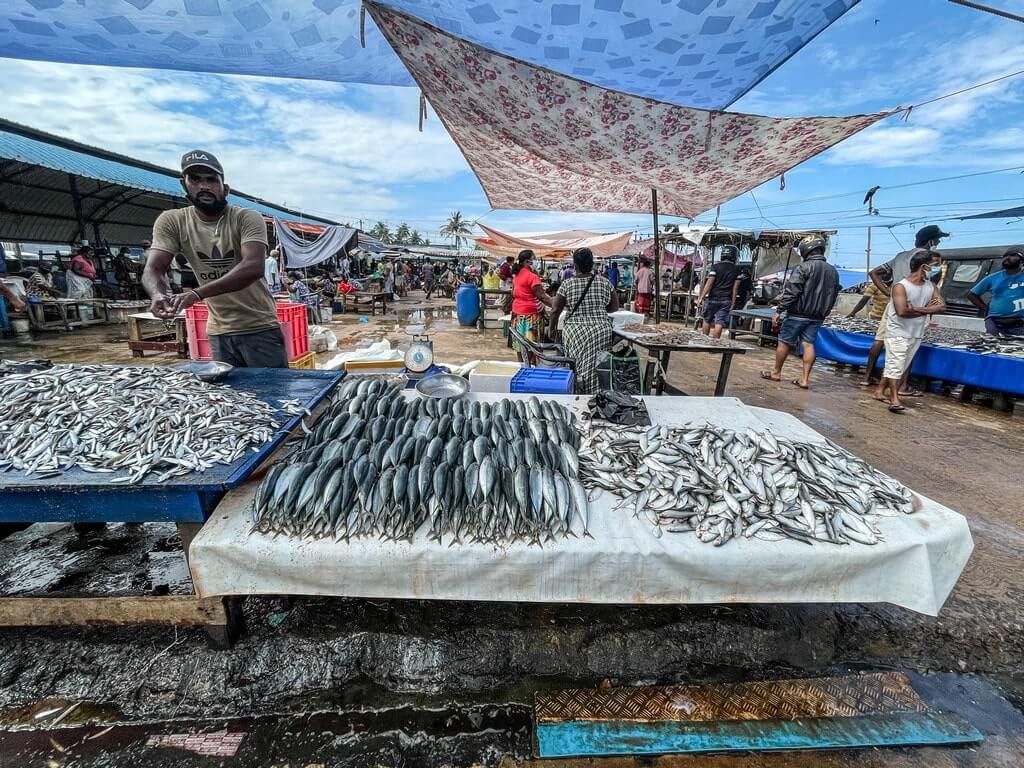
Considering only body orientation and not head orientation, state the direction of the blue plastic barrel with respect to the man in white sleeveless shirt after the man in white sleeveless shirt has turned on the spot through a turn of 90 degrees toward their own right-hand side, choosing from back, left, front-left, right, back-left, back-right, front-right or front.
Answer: front-right

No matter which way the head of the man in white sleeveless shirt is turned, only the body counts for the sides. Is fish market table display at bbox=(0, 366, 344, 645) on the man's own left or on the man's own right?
on the man's own right

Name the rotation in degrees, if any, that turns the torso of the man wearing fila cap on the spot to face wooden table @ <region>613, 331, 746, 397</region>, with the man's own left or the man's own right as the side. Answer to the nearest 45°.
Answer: approximately 90° to the man's own left

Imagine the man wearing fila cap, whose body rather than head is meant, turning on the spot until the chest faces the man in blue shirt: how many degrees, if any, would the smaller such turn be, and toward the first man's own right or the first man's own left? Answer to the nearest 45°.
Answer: approximately 90° to the first man's own left

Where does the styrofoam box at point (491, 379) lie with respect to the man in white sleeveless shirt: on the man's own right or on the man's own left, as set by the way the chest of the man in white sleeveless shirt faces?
on the man's own right

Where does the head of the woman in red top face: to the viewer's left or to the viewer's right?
to the viewer's right

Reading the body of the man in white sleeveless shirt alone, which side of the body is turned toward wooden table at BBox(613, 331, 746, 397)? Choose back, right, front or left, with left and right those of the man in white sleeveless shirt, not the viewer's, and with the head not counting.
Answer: right

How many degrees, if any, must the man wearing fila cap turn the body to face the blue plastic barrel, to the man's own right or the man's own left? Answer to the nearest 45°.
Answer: approximately 135° to the man's own left

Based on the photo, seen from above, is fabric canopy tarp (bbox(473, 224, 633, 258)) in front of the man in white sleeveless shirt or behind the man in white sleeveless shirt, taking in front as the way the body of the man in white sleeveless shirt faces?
behind

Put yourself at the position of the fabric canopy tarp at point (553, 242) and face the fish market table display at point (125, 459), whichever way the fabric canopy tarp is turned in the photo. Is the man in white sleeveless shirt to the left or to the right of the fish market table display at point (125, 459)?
left

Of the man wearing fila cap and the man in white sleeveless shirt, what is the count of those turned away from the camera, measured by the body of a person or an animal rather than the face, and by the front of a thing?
0

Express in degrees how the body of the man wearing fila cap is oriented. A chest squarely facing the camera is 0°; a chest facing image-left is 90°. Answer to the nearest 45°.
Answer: approximately 0°

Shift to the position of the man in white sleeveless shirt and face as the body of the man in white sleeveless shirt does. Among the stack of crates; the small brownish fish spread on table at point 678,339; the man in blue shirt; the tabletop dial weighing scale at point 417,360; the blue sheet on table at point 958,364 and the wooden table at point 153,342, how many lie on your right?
4

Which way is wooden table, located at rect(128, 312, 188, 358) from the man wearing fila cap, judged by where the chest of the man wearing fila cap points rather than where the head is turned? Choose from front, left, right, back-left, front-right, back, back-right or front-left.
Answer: back
